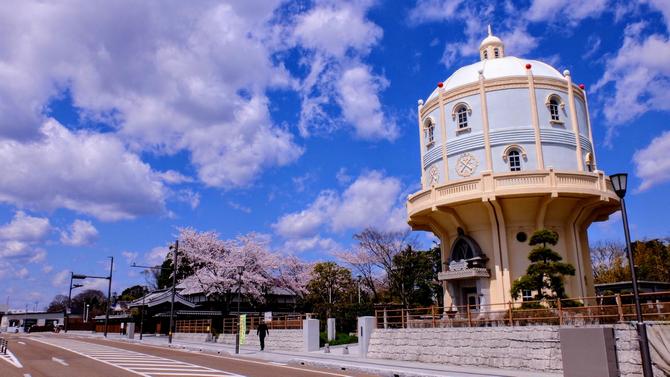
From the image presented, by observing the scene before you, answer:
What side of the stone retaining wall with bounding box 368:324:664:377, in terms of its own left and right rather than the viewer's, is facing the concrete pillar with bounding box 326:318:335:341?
right

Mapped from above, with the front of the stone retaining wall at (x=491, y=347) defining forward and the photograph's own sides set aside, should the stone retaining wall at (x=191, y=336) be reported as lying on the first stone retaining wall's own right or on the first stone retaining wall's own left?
on the first stone retaining wall's own right

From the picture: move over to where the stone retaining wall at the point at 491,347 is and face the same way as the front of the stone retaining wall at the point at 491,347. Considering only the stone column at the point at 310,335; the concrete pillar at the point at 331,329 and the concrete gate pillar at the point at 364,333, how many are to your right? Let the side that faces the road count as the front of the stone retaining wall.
3

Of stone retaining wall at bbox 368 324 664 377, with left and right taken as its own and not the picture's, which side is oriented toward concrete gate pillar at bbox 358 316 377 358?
right

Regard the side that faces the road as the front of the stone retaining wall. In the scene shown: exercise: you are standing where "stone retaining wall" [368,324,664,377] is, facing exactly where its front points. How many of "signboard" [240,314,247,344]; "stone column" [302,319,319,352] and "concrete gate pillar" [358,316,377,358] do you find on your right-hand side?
3

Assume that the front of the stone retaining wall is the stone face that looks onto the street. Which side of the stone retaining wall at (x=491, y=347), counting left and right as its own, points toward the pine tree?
back

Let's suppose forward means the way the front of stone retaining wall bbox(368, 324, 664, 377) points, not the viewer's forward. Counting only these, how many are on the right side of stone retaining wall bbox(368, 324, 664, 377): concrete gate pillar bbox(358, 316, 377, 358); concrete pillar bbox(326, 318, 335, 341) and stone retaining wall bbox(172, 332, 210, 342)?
3

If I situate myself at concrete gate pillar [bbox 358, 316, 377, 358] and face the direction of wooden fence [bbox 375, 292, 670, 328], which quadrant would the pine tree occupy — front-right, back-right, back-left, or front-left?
front-left

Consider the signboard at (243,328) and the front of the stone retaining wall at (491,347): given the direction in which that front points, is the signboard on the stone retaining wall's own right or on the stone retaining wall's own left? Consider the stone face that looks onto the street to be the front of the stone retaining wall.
on the stone retaining wall's own right
